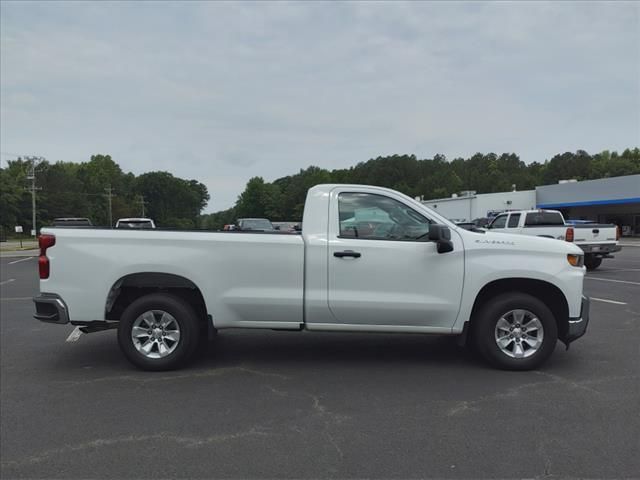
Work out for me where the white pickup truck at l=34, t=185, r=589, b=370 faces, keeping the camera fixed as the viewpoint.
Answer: facing to the right of the viewer

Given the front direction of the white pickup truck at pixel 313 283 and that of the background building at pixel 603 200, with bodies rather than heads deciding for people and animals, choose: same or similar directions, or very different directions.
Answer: very different directions

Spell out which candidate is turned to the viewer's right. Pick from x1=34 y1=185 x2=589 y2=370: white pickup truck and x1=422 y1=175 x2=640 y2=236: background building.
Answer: the white pickup truck

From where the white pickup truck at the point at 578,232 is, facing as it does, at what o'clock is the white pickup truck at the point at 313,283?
the white pickup truck at the point at 313,283 is roughly at 8 o'clock from the white pickup truck at the point at 578,232.

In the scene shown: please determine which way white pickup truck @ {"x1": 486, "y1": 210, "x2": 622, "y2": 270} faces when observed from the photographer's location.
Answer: facing away from the viewer and to the left of the viewer

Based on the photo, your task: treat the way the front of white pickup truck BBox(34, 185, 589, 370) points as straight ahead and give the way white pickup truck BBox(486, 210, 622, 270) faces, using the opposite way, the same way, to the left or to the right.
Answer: to the left

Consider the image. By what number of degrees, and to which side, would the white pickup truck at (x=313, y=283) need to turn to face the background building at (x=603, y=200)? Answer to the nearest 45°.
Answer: approximately 45° to its left

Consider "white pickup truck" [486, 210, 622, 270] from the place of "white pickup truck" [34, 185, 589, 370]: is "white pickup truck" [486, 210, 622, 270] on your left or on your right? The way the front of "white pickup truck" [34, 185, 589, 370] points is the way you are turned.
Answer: on your left

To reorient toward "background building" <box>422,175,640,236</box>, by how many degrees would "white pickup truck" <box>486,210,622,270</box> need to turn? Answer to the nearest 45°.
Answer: approximately 45° to its right

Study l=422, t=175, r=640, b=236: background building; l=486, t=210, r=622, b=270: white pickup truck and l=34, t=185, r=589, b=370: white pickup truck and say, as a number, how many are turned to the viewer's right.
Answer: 1

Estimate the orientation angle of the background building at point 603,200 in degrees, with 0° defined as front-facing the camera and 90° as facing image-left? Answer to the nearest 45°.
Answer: approximately 45°

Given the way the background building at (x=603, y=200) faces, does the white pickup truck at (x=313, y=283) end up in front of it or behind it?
in front
